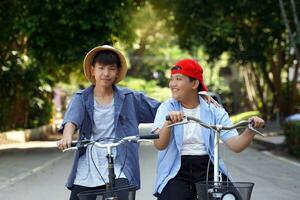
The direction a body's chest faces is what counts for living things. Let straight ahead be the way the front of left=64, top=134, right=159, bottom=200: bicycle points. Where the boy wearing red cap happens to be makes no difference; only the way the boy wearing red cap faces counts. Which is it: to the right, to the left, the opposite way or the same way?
the same way

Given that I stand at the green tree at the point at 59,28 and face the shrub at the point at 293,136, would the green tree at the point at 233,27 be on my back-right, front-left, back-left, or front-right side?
front-left

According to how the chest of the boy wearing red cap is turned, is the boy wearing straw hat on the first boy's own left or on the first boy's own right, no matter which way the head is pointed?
on the first boy's own right

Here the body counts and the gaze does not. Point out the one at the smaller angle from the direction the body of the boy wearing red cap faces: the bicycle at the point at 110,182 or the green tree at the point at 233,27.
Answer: the bicycle

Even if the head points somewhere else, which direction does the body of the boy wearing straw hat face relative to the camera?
toward the camera

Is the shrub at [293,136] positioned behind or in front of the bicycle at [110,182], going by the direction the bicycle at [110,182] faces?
behind

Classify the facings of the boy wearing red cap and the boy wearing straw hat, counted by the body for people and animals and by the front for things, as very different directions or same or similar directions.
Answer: same or similar directions

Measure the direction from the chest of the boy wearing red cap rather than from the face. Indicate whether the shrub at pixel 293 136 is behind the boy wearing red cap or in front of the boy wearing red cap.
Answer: behind

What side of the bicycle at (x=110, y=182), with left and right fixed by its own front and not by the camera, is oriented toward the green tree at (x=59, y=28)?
back

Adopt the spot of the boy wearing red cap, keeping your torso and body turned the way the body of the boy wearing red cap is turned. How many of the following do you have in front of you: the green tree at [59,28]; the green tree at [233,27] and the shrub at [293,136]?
0

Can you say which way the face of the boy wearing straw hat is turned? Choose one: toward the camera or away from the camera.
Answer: toward the camera

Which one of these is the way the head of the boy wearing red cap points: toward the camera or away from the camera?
toward the camera

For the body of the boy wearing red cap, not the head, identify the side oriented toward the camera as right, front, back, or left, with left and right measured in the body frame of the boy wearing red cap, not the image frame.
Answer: front
